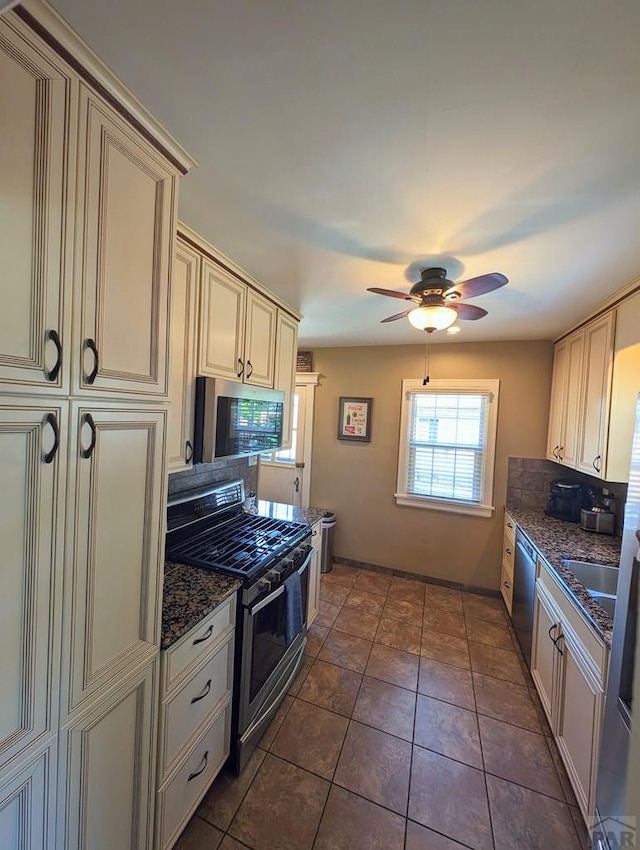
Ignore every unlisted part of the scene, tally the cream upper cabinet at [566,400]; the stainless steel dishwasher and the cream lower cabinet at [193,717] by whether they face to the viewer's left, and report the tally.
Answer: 2

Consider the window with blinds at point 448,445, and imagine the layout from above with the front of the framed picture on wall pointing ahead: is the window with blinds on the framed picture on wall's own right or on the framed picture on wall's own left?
on the framed picture on wall's own left

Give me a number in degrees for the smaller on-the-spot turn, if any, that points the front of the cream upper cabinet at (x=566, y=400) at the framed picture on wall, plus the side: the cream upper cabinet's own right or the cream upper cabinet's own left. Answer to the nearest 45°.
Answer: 0° — it already faces it

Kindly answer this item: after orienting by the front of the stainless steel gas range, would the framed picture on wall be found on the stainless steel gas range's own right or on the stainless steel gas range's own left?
on the stainless steel gas range's own left

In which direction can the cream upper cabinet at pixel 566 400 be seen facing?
to the viewer's left

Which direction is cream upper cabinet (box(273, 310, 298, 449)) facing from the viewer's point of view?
to the viewer's right

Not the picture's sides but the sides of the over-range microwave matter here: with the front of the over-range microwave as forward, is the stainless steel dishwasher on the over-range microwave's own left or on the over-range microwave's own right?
on the over-range microwave's own left

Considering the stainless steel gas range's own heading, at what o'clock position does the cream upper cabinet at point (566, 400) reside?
The cream upper cabinet is roughly at 10 o'clock from the stainless steel gas range.

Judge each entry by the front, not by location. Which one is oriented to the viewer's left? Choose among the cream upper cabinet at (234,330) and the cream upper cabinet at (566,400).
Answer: the cream upper cabinet at (566,400)

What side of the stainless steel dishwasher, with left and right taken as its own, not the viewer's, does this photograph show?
left
